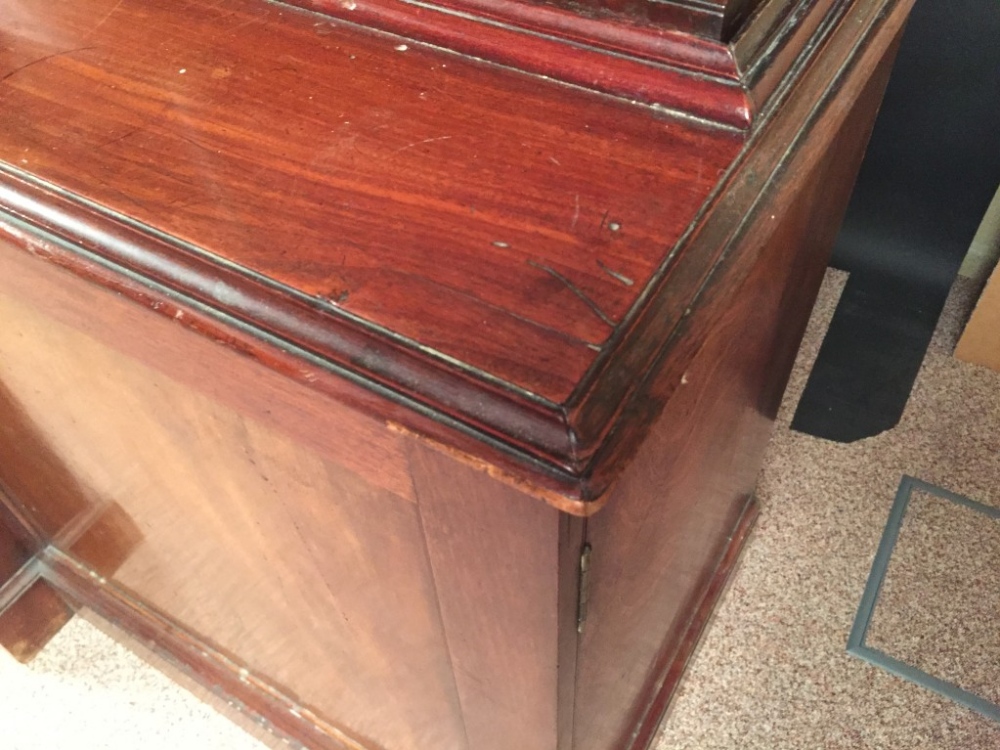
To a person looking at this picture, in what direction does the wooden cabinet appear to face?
facing the viewer and to the left of the viewer
